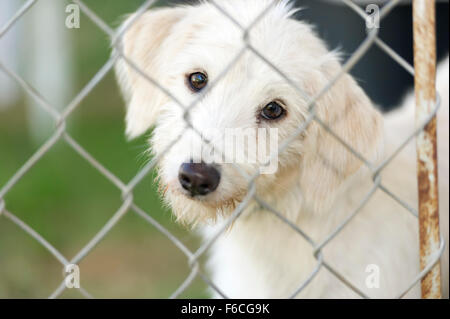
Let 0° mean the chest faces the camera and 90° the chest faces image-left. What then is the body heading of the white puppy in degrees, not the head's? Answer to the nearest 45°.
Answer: approximately 45°

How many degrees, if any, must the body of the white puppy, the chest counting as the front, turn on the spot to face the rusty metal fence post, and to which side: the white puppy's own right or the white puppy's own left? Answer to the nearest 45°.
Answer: approximately 90° to the white puppy's own left
